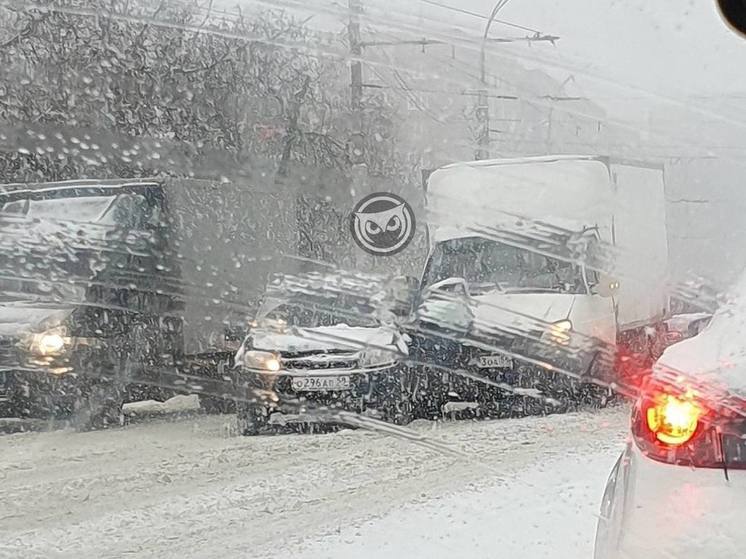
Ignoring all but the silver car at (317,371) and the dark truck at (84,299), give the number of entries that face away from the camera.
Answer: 0

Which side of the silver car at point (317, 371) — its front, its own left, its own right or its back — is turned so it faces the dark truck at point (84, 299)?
right

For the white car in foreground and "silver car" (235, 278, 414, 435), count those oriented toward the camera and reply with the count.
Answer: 1

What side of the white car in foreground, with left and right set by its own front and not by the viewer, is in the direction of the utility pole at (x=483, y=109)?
front

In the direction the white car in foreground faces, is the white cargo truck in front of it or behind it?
in front

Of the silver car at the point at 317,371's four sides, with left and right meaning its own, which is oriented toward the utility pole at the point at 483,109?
back

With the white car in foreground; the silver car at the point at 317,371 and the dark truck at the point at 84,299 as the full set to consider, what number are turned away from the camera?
1

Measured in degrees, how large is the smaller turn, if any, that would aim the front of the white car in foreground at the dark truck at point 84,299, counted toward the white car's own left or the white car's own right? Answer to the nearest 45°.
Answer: approximately 45° to the white car's own left

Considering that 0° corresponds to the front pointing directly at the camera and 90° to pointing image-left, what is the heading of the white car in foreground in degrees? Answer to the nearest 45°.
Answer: approximately 180°

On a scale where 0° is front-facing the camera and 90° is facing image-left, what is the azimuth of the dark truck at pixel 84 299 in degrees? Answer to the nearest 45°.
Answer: approximately 45°

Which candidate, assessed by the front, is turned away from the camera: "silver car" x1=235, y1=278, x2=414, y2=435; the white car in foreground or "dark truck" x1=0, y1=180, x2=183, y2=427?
the white car in foreground

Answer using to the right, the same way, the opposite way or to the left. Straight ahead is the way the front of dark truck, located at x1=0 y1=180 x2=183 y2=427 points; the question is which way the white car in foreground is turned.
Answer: the opposite way

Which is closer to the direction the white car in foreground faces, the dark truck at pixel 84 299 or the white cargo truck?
the white cargo truck

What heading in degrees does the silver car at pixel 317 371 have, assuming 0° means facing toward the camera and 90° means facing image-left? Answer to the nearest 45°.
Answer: approximately 0°
